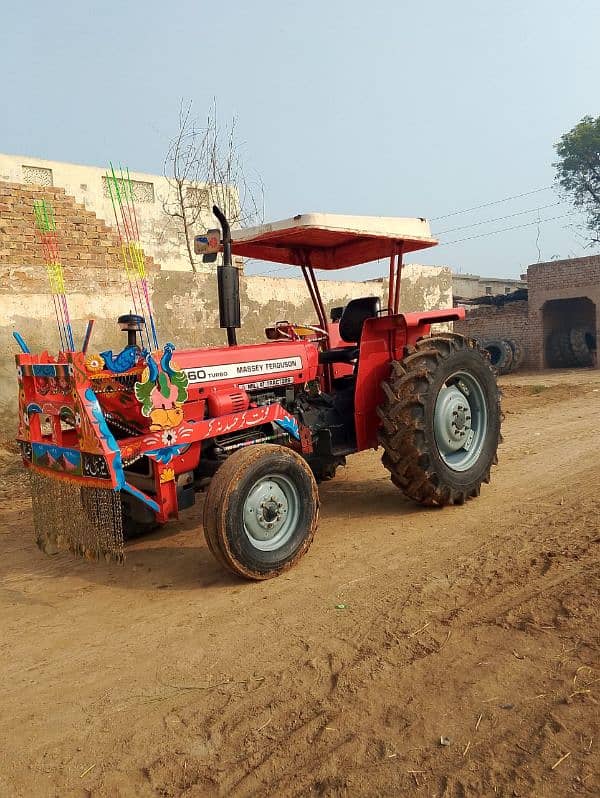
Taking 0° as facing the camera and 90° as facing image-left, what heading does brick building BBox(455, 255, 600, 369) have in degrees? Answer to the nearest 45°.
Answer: approximately 45°

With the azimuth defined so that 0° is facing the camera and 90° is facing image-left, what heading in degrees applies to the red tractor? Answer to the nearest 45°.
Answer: approximately 45°

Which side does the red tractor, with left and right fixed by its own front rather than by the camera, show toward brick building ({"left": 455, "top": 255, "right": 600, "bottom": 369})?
back

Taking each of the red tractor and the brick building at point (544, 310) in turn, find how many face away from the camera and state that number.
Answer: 0

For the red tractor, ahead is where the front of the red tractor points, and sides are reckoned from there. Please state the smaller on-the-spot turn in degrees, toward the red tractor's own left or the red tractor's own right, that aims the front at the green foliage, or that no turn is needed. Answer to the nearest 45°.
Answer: approximately 180°
